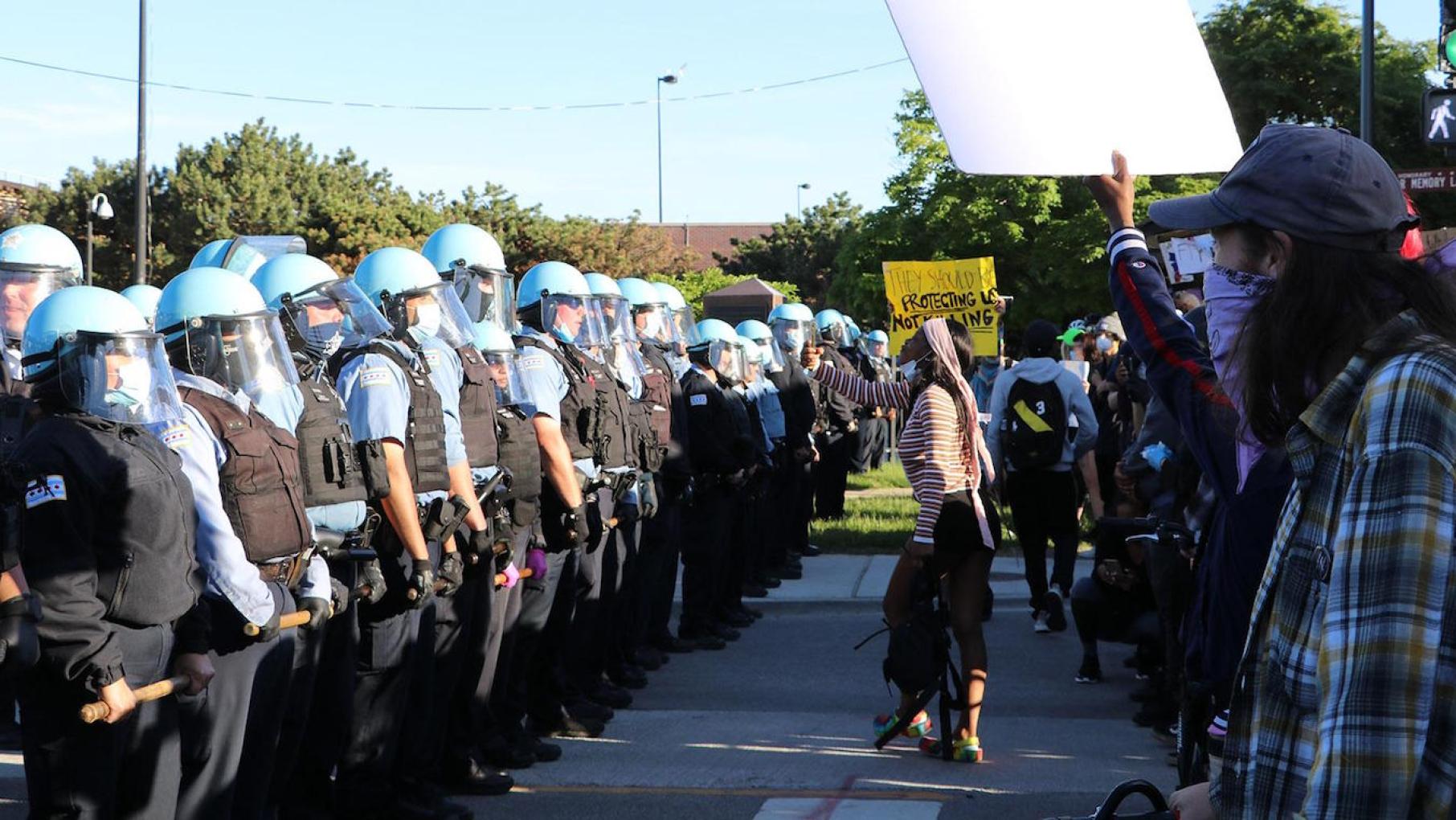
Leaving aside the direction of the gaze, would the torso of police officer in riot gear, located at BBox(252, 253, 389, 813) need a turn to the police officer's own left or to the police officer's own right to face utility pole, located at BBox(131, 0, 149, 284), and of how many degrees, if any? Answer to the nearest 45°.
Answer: approximately 135° to the police officer's own left

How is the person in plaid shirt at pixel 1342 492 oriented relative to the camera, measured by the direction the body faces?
to the viewer's left

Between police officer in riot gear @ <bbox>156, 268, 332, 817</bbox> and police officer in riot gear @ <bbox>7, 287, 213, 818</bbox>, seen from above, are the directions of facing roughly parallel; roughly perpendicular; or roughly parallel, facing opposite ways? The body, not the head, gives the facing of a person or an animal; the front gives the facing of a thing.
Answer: roughly parallel

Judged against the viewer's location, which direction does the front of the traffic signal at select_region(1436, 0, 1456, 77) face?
facing the viewer

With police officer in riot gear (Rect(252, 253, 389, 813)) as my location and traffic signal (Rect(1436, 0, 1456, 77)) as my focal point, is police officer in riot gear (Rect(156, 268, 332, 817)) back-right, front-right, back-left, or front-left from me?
back-right

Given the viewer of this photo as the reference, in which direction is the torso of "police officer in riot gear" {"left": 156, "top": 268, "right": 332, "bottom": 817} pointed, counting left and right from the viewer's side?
facing the viewer and to the right of the viewer

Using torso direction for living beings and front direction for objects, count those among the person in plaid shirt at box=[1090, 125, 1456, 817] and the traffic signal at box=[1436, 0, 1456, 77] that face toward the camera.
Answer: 1

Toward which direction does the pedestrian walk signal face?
toward the camera

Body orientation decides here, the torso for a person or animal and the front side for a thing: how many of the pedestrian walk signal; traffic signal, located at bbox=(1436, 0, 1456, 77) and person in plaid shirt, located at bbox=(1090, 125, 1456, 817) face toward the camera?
2

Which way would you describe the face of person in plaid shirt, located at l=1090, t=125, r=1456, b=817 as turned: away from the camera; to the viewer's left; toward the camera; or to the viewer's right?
to the viewer's left

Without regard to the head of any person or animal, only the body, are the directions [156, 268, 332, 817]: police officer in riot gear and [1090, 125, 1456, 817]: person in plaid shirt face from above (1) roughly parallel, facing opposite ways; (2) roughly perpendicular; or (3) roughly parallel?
roughly parallel, facing opposite ways

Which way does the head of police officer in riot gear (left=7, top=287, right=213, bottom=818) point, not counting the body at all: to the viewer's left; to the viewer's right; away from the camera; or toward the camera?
to the viewer's right

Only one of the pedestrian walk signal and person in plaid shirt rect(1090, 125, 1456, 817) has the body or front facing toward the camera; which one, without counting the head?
the pedestrian walk signal
